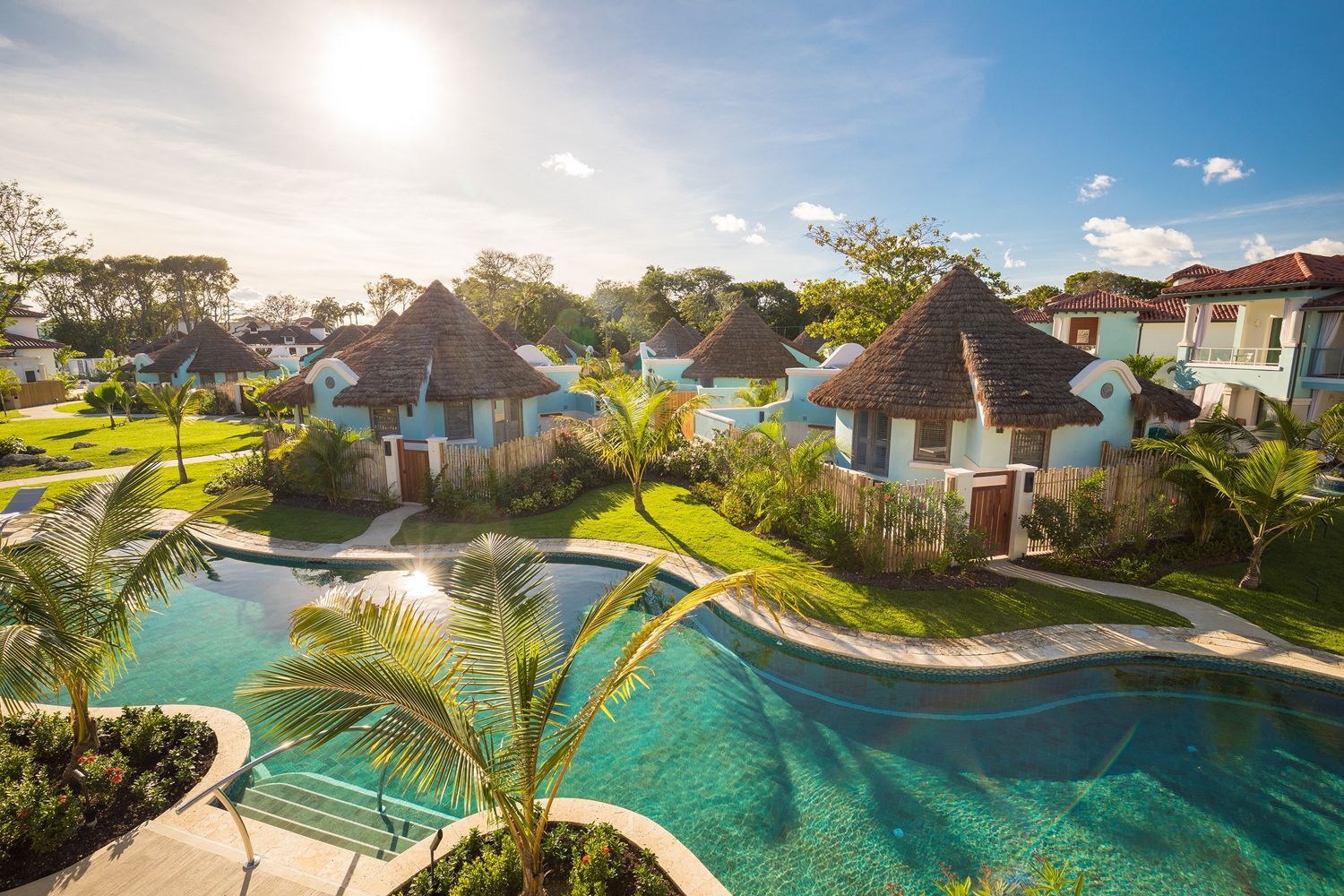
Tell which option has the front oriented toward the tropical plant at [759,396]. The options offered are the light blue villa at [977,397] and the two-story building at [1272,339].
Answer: the two-story building

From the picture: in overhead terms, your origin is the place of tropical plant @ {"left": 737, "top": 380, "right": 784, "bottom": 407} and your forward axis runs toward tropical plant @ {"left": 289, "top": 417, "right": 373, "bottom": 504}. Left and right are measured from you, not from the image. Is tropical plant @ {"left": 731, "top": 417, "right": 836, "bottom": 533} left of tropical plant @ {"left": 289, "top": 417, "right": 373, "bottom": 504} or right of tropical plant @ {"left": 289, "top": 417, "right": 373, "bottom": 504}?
left

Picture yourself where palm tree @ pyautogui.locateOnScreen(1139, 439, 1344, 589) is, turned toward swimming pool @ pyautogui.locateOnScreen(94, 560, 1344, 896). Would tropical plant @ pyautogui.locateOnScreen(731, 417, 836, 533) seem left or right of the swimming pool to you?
right

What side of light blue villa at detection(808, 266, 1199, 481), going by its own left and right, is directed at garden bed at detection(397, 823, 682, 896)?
front

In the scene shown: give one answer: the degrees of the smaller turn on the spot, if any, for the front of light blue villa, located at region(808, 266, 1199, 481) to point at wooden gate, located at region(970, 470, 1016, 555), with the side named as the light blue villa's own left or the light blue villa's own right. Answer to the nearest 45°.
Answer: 0° — it already faces it

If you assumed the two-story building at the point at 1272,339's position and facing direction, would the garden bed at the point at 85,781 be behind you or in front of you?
in front

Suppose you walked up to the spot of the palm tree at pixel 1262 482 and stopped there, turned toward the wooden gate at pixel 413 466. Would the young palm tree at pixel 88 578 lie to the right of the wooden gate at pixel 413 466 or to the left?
left

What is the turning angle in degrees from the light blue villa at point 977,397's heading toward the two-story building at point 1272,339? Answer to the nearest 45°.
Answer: approximately 135° to its left

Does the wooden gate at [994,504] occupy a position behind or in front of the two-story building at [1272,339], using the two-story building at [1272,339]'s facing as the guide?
in front

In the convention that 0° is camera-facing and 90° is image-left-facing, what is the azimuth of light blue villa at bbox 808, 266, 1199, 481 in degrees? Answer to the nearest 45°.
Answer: approximately 0°

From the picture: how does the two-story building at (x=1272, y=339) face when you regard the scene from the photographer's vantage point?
facing the viewer and to the left of the viewer

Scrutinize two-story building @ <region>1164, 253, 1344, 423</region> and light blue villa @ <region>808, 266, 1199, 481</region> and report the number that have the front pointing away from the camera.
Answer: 0
